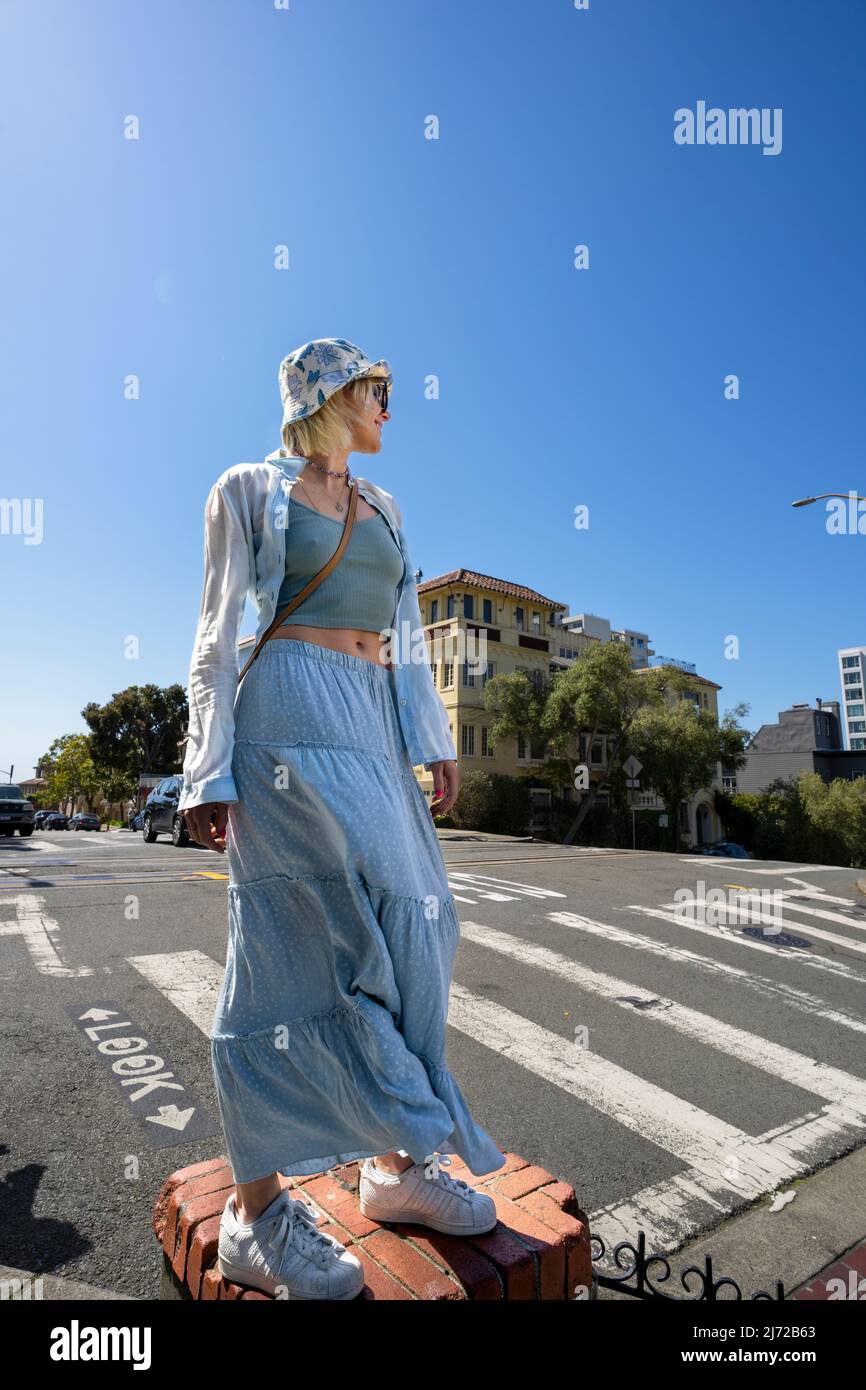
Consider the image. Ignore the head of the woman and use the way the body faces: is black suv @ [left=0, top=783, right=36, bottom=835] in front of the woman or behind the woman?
behind

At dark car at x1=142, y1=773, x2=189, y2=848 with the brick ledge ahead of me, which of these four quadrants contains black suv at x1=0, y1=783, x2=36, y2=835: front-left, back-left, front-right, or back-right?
back-right

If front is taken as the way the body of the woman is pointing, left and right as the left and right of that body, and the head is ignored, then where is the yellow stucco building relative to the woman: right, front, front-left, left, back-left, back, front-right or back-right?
back-left

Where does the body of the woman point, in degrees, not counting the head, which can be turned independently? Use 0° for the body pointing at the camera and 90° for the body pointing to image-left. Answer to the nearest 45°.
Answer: approximately 315°

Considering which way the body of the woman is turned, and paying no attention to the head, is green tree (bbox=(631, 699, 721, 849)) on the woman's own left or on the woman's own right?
on the woman's own left

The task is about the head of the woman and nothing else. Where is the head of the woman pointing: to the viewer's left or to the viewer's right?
to the viewer's right
